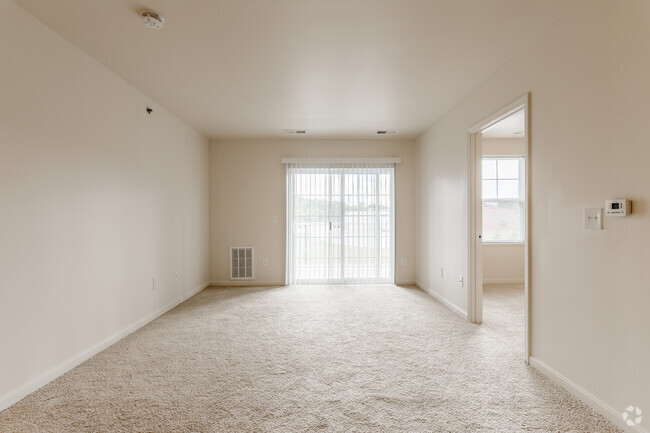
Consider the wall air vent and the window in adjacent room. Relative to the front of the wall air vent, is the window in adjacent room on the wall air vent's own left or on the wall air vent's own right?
on the wall air vent's own left

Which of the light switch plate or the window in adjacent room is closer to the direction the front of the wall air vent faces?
the light switch plate

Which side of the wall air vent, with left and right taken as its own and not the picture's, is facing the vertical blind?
left

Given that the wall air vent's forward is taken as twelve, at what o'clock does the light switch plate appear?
The light switch plate is roughly at 11 o'clock from the wall air vent.

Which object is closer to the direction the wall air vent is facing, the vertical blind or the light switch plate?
the light switch plate

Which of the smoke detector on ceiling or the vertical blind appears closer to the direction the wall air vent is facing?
the smoke detector on ceiling

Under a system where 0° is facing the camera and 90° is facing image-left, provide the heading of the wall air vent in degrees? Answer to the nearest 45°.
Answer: approximately 0°

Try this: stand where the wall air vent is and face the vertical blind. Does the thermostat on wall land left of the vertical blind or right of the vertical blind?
right

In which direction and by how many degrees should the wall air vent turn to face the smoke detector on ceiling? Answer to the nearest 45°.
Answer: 0° — it already faces it

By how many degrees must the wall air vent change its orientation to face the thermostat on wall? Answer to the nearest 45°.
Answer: approximately 45° to its left
